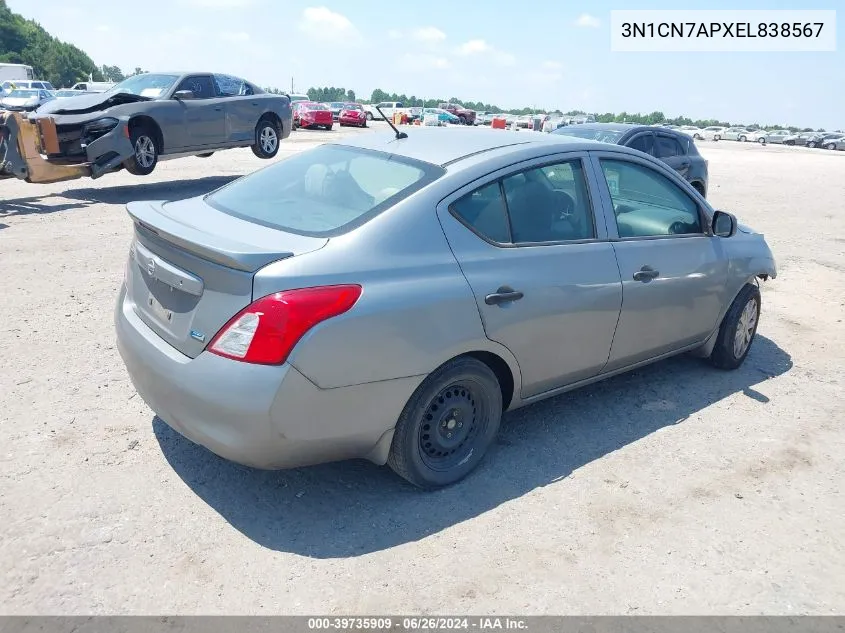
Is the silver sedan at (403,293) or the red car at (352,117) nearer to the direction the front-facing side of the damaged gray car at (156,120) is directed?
the silver sedan

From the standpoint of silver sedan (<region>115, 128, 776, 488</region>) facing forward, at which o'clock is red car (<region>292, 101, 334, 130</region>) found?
The red car is roughly at 10 o'clock from the silver sedan.

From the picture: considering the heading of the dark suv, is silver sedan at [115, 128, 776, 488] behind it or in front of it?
in front

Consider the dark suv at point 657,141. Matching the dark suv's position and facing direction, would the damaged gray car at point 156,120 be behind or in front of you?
in front

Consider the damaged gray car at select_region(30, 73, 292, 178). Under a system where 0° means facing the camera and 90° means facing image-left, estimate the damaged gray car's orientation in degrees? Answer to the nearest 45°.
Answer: approximately 45°

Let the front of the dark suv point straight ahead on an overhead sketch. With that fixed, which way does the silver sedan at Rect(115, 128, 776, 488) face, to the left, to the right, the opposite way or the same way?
the opposite way

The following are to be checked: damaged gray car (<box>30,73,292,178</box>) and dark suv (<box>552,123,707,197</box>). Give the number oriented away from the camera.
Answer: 0

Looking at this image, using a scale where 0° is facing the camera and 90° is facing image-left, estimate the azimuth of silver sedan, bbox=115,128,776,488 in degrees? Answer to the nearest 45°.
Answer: approximately 225°

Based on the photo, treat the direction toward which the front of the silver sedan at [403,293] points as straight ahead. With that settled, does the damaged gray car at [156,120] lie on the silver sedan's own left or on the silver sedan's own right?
on the silver sedan's own left

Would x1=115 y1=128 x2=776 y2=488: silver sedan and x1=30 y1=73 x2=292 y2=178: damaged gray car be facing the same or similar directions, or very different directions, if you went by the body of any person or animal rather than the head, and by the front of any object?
very different directions
